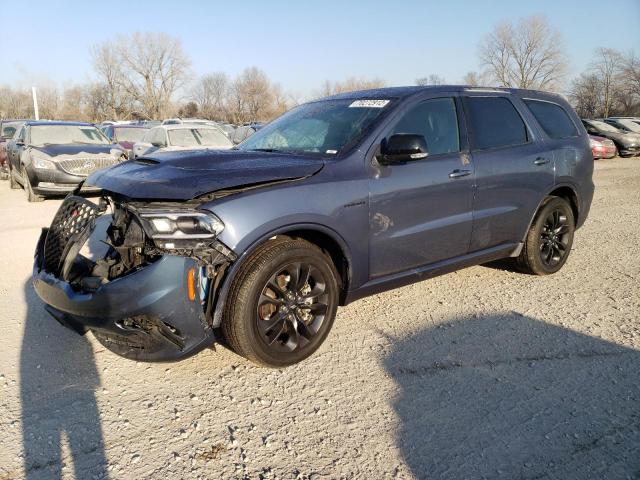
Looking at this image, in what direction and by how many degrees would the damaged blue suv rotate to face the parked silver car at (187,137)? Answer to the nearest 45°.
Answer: approximately 135° to its right

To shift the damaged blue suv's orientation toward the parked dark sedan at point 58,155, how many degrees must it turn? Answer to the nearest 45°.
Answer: approximately 90° to its right

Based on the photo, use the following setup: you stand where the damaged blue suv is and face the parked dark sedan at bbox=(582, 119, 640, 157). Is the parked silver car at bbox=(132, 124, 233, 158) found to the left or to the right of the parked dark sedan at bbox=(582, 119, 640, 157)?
left

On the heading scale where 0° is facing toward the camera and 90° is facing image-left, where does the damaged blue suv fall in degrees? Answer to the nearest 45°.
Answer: approximately 45°

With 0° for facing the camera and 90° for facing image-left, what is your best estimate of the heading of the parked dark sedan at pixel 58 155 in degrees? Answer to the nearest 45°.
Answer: approximately 315°

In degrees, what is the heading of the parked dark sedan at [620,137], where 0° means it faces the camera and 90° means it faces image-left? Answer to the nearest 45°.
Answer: approximately 315°
